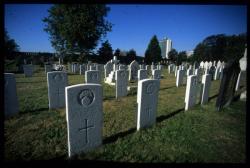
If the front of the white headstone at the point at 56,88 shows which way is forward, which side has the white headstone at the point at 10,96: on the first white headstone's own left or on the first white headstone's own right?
on the first white headstone's own right

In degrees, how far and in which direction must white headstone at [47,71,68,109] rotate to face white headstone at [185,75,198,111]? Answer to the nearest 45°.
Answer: approximately 45° to its left

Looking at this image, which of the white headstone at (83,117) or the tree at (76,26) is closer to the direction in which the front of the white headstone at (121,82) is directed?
the white headstone

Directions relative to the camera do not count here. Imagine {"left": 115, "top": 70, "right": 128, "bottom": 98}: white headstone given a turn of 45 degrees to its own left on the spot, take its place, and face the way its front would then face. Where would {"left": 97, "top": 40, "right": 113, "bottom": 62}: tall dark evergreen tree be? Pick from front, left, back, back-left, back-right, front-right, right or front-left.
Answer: left

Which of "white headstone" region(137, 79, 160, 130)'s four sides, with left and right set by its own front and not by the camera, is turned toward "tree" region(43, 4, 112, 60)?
back

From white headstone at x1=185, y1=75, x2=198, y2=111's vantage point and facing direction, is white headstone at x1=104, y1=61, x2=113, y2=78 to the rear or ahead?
to the rear

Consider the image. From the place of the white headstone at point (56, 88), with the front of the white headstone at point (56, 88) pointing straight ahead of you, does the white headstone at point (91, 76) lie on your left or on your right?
on your left

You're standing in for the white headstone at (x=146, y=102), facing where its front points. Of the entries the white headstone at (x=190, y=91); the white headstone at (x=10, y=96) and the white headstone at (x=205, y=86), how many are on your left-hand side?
2

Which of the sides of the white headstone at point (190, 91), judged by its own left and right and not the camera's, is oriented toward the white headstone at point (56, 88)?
right

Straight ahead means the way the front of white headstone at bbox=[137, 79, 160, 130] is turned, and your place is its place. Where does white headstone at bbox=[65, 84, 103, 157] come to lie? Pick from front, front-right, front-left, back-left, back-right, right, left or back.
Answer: right

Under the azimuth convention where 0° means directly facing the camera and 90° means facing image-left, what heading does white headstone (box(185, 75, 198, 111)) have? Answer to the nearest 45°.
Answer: approximately 315°

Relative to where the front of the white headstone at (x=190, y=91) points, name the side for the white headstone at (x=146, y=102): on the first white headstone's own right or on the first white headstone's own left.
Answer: on the first white headstone's own right

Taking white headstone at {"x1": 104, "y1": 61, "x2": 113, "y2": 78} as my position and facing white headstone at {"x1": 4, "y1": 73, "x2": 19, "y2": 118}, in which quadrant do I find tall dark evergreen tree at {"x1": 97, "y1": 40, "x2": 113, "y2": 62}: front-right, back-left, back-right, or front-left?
back-right

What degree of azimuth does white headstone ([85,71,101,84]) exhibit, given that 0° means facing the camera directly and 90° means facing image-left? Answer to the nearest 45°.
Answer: approximately 0°

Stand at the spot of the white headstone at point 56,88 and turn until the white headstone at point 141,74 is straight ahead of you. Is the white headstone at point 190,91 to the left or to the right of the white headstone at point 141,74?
right

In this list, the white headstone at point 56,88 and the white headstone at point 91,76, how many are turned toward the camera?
2
